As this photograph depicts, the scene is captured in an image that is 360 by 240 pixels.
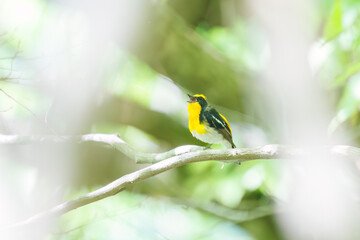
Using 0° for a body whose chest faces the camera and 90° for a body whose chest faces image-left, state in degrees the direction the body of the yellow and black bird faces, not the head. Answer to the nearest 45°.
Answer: approximately 90°
